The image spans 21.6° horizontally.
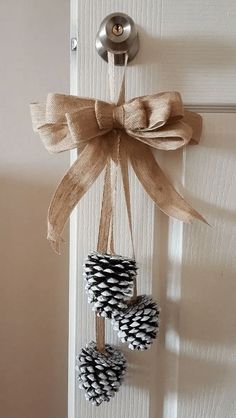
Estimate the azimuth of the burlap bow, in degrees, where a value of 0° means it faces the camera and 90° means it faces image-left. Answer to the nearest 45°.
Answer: approximately 0°
